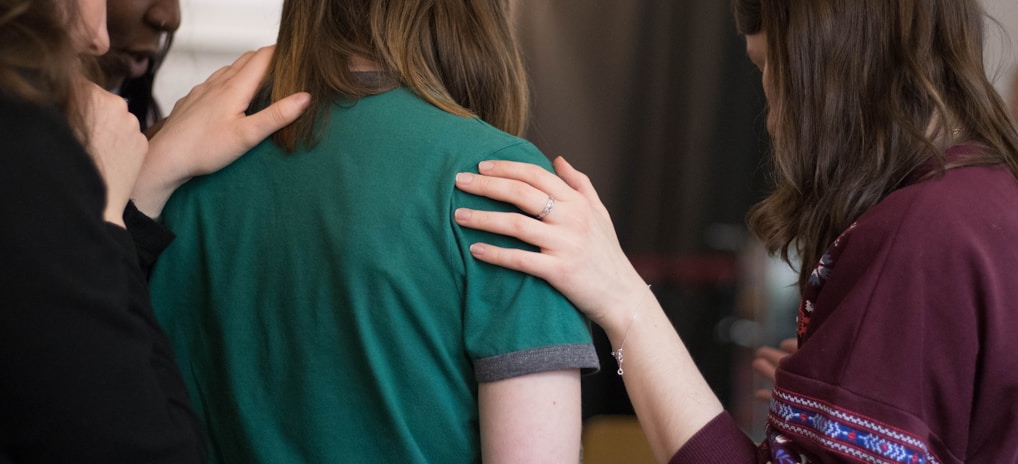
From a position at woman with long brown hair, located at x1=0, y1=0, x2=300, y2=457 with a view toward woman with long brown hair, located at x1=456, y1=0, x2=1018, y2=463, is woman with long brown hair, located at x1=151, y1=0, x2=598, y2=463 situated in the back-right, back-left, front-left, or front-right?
front-left

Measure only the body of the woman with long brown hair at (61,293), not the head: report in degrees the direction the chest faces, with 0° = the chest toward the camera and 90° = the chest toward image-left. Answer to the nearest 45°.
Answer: approximately 270°

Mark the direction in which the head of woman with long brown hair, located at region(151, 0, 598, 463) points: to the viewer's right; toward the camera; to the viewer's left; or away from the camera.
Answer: away from the camera

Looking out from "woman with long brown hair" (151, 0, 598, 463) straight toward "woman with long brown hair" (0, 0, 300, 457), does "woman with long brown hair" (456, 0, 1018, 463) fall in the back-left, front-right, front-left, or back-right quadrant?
back-left

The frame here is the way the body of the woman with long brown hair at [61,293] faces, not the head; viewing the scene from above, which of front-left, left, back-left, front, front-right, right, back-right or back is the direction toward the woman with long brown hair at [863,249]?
front

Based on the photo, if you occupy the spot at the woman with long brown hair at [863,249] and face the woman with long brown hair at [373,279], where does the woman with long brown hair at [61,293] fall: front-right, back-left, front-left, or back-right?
front-left

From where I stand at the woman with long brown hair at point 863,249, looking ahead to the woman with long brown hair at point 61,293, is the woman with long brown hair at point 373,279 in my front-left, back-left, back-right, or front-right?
front-right

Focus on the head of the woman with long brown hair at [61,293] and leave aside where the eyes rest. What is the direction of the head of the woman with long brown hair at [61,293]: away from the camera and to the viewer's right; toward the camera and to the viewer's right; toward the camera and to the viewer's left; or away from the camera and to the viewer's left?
away from the camera and to the viewer's right

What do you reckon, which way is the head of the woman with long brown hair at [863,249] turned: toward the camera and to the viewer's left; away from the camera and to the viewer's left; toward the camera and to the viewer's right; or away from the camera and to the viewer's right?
away from the camera and to the viewer's left
